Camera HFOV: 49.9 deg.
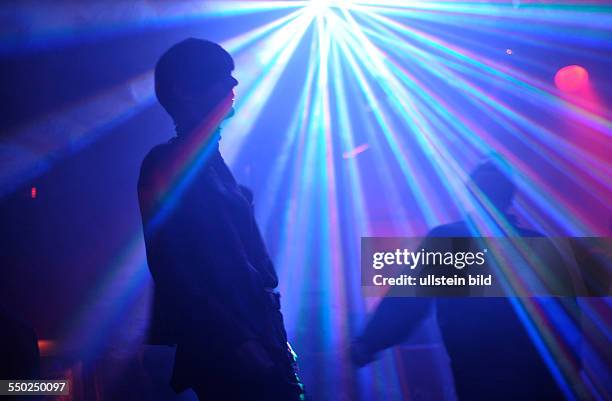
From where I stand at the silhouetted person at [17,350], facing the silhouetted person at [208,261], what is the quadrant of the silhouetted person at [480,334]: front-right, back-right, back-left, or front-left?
front-left

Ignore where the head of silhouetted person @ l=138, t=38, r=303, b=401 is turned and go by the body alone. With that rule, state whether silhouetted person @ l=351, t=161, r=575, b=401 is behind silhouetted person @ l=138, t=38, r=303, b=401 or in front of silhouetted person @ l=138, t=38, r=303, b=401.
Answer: in front

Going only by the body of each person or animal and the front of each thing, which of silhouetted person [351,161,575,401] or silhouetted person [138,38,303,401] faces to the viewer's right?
silhouetted person [138,38,303,401]

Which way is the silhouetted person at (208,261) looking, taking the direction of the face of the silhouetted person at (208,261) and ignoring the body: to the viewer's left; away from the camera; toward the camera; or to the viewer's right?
to the viewer's right

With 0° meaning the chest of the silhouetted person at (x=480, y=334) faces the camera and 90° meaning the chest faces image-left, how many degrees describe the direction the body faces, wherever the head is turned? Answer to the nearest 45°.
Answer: approximately 45°

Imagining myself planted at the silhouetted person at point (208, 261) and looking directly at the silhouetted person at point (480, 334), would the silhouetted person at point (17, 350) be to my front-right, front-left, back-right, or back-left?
back-left

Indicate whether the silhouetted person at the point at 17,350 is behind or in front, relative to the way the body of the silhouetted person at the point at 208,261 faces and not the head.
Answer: behind

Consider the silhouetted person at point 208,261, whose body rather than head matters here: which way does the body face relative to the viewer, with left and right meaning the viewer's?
facing to the right of the viewer

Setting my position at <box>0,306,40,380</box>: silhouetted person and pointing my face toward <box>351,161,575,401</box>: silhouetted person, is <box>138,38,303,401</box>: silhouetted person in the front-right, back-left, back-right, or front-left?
front-right

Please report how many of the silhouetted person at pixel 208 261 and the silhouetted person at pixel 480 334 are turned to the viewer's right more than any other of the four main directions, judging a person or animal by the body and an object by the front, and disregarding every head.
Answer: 1

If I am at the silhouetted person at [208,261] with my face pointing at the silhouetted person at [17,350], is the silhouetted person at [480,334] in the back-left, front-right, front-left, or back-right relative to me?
back-right

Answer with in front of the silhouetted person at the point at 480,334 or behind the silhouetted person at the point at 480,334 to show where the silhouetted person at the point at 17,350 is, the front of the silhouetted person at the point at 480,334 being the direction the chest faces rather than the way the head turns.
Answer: in front
